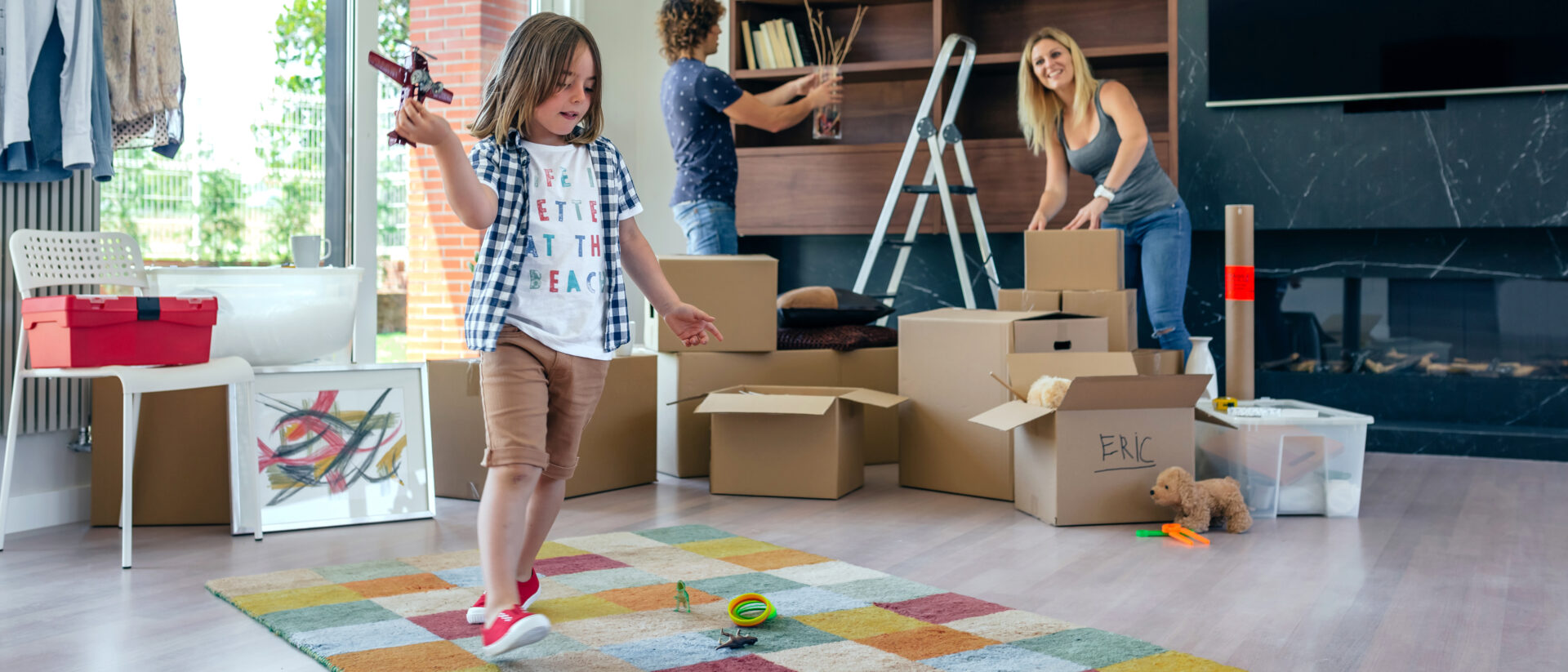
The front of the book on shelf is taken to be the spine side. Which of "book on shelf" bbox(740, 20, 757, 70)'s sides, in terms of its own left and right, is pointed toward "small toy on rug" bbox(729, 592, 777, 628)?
front

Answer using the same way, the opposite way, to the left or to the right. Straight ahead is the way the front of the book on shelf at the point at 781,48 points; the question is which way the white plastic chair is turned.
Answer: to the left

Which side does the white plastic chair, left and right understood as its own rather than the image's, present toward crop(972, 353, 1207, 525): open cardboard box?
front

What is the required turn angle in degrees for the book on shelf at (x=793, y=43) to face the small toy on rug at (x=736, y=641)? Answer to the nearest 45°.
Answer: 0° — it already faces it

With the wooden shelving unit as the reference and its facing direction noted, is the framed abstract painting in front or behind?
in front

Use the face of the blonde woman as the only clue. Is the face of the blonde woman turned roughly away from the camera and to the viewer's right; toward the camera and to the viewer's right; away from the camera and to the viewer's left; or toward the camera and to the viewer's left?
toward the camera and to the viewer's left

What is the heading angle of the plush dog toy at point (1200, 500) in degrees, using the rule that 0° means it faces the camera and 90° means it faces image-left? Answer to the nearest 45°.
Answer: approximately 90°

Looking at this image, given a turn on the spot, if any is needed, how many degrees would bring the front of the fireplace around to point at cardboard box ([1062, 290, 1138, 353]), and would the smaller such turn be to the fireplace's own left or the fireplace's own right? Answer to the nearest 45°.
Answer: approximately 45° to the fireplace's own right

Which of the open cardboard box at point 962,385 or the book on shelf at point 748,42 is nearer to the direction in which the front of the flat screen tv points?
the open cardboard box

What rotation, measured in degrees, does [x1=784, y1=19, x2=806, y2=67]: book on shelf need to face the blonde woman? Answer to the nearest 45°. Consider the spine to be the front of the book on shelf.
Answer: approximately 45° to its left

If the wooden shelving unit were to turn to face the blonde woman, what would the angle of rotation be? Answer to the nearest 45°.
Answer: approximately 45° to its left

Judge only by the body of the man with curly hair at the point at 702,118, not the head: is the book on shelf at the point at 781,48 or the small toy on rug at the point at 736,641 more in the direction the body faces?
the book on shelf

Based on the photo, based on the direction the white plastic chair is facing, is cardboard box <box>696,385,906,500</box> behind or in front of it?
in front

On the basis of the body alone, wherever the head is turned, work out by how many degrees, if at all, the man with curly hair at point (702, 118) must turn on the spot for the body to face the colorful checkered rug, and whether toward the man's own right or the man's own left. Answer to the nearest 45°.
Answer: approximately 135° to the man's own right

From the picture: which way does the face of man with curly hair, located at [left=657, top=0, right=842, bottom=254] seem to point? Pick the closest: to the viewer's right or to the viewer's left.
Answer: to the viewer's right
